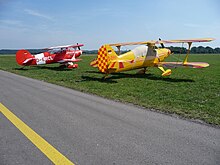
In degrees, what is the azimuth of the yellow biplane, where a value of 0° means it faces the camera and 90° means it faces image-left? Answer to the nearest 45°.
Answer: approximately 225°

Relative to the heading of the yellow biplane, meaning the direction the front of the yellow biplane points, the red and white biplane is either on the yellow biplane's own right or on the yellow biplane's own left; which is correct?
on the yellow biplane's own left
